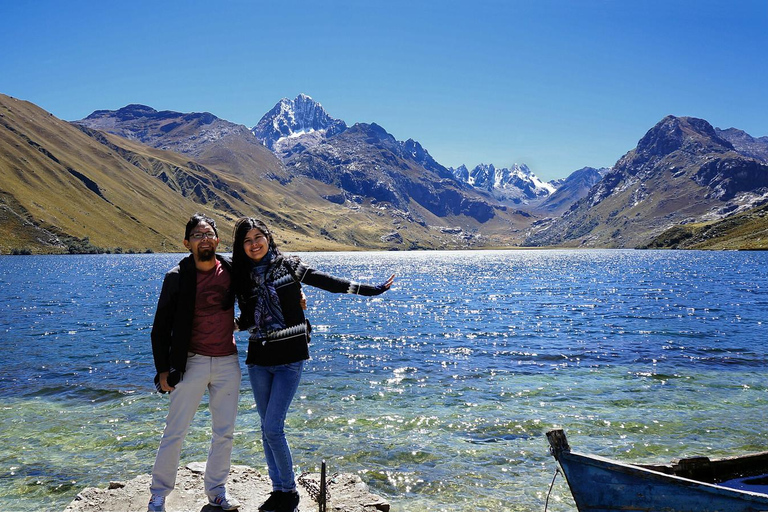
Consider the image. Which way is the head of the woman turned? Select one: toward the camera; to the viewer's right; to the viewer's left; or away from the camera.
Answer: toward the camera

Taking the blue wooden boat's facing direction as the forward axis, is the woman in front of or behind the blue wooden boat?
in front

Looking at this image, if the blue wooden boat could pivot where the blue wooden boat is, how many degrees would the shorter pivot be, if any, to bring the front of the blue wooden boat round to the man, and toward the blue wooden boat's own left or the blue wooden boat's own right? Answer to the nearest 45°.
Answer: approximately 45° to the blue wooden boat's own left

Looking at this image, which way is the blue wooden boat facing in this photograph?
to the viewer's left
